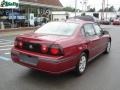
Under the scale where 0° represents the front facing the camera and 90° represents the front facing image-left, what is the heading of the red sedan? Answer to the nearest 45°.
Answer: approximately 225°
